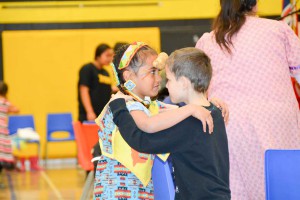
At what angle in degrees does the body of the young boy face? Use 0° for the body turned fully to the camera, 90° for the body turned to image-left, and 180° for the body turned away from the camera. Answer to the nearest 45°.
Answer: approximately 135°

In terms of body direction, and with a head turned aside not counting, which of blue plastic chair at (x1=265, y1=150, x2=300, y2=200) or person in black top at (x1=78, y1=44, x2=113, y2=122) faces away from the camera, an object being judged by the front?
the blue plastic chair

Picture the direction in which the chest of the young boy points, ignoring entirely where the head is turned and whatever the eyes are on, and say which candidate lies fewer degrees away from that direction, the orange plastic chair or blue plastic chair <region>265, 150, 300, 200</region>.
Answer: the orange plastic chair

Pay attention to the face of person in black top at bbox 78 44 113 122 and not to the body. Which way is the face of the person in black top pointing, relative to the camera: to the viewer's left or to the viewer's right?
to the viewer's right

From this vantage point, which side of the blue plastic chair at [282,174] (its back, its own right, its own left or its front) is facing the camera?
back

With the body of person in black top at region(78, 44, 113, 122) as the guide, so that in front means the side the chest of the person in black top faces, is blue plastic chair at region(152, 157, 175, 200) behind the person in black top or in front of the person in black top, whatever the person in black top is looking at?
in front

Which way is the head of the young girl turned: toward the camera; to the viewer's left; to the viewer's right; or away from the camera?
to the viewer's right

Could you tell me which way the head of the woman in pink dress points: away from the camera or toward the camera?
away from the camera

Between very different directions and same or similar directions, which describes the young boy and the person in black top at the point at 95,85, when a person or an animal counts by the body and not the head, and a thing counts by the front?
very different directions

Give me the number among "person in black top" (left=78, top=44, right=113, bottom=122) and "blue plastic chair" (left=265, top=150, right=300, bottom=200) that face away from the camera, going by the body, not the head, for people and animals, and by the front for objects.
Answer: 1

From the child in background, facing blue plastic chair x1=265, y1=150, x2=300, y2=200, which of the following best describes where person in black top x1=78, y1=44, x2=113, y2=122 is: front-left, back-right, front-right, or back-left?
front-left
